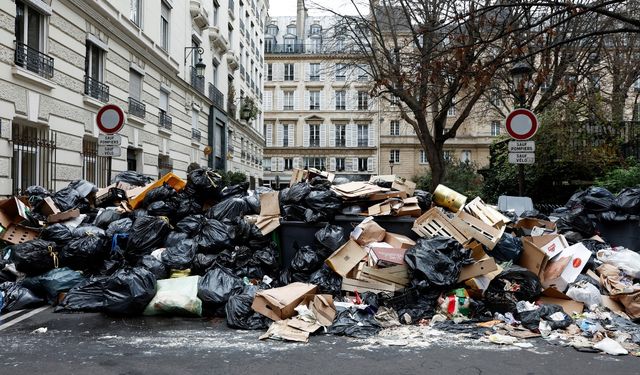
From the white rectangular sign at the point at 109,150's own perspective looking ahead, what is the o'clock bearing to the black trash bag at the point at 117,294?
The black trash bag is roughly at 12 o'clock from the white rectangular sign.

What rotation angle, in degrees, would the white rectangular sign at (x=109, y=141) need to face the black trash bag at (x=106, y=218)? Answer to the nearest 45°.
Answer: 0° — it already faces it

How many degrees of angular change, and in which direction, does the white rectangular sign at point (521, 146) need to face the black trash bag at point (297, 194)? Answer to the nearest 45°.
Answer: approximately 45° to its right

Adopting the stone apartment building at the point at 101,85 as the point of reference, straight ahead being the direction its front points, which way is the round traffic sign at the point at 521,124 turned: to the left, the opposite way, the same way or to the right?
to the right

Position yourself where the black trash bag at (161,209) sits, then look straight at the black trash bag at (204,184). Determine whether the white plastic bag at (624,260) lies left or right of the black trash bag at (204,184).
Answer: right

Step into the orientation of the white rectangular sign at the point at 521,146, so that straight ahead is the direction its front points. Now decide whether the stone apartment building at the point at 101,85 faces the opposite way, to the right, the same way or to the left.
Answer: to the left
